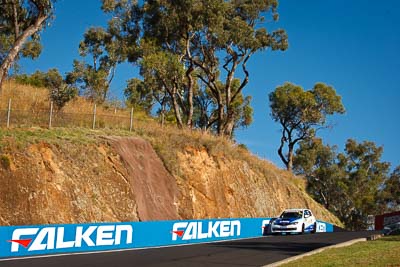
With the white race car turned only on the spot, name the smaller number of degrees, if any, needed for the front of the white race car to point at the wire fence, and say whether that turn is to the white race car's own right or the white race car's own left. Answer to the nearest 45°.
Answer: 0° — it already faces it

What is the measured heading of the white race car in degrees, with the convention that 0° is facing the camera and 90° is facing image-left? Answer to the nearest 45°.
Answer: approximately 45°

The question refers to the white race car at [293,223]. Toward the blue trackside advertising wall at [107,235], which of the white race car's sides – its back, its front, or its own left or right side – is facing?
front
